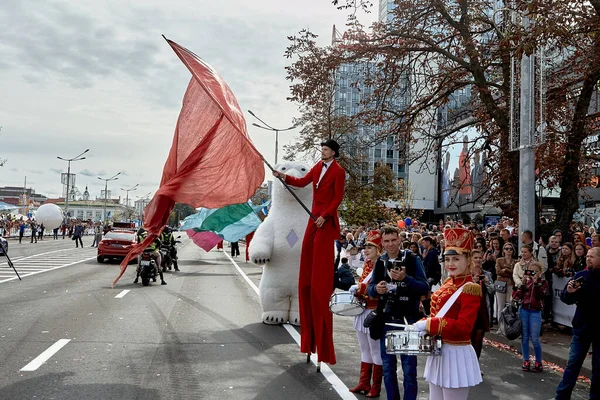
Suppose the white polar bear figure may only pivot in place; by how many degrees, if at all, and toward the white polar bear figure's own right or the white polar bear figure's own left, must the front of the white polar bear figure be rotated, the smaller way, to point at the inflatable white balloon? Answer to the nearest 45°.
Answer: approximately 135° to the white polar bear figure's own right

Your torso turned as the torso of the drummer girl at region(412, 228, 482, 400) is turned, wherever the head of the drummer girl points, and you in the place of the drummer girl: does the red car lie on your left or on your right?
on your right

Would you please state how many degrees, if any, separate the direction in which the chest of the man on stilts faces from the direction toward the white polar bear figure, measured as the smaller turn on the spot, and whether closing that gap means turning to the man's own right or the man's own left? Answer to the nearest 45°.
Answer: approximately 135° to the man's own right

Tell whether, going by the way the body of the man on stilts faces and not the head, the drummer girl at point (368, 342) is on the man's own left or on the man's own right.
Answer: on the man's own left

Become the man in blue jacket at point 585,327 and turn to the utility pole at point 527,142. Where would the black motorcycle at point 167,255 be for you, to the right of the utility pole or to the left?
left

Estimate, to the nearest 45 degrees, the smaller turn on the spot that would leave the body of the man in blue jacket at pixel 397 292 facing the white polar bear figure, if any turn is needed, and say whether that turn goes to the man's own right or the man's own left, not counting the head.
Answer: approximately 135° to the man's own right

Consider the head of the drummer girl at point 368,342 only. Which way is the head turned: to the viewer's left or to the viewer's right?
to the viewer's left
